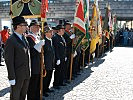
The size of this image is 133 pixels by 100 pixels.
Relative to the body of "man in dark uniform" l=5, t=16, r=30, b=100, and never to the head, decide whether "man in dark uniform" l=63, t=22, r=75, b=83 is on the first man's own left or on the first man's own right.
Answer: on the first man's own left

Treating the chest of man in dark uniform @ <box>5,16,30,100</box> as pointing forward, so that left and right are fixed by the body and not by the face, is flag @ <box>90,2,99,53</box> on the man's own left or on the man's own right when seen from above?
on the man's own left

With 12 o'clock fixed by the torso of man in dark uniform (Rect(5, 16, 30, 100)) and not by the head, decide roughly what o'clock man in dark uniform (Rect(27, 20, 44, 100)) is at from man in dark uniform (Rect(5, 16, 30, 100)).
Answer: man in dark uniform (Rect(27, 20, 44, 100)) is roughly at 8 o'clock from man in dark uniform (Rect(5, 16, 30, 100)).

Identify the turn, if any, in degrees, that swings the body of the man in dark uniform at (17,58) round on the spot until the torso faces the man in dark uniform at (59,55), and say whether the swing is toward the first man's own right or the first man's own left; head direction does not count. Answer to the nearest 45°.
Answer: approximately 90° to the first man's own left

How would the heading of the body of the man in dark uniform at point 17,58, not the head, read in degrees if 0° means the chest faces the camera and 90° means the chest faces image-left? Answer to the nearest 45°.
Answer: approximately 315°
